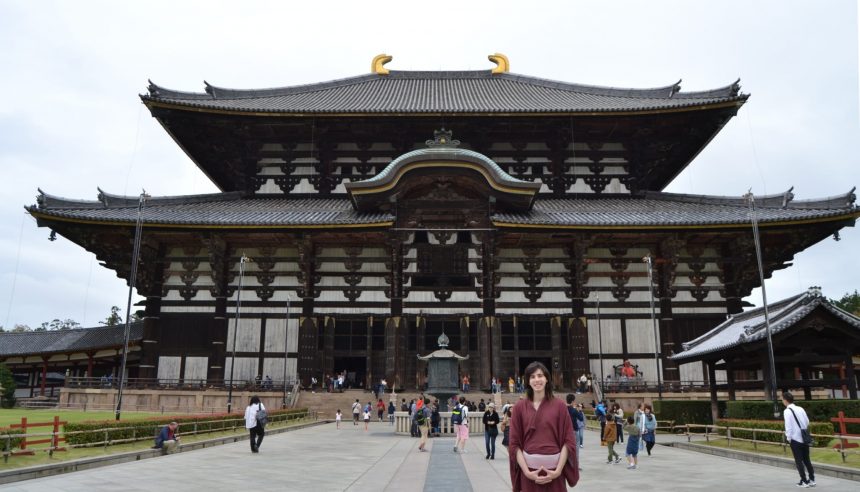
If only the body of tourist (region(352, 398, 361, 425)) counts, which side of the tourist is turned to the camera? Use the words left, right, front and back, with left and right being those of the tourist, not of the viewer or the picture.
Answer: back

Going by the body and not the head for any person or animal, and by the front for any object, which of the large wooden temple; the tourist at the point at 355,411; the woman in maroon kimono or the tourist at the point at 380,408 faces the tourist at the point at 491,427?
the large wooden temple

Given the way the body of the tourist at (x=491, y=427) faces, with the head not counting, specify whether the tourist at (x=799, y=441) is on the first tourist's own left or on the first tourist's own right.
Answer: on the first tourist's own left

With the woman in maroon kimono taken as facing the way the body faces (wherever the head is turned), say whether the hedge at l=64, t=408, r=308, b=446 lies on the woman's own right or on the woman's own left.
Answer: on the woman's own right

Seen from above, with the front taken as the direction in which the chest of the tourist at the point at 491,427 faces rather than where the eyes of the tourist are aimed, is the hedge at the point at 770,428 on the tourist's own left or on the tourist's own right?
on the tourist's own left

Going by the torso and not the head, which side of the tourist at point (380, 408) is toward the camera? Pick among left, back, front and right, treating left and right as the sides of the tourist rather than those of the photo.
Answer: back

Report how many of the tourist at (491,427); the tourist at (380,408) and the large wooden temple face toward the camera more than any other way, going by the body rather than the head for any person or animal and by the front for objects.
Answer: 2

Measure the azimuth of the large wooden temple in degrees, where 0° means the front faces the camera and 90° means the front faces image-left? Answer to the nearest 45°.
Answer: approximately 0°

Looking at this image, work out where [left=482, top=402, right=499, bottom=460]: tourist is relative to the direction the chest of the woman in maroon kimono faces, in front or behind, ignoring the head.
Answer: behind

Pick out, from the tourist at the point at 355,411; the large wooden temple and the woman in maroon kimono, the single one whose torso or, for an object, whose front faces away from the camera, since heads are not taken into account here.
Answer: the tourist
